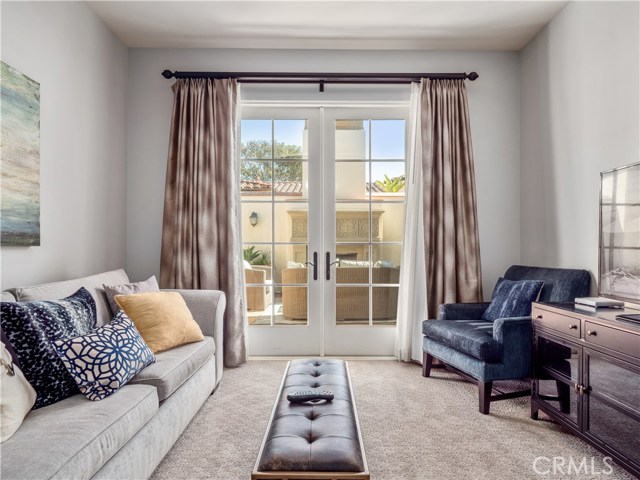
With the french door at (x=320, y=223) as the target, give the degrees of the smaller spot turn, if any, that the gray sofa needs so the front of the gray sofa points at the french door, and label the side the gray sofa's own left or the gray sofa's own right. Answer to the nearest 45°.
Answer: approximately 90° to the gray sofa's own left

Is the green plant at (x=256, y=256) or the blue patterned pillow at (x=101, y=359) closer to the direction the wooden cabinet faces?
the blue patterned pillow

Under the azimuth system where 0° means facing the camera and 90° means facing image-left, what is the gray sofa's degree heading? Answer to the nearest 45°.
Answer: approximately 315°

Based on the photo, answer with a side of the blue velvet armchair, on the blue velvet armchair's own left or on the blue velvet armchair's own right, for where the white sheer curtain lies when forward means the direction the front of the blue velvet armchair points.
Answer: on the blue velvet armchair's own right

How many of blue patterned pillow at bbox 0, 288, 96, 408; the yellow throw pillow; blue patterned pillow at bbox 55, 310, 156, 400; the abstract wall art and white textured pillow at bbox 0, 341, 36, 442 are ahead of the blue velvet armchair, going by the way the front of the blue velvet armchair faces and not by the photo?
5

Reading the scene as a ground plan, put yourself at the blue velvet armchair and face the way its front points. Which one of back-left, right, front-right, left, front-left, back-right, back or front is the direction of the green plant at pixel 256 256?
front-right

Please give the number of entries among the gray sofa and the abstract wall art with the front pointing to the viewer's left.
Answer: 0

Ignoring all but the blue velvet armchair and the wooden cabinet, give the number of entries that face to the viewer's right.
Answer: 0

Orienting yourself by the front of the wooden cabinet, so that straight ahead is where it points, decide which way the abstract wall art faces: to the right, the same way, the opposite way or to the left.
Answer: the opposite way

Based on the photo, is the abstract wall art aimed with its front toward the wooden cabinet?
yes

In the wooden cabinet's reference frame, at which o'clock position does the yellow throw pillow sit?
The yellow throw pillow is roughly at 1 o'clock from the wooden cabinet.

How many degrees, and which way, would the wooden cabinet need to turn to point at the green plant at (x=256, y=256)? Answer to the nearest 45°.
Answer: approximately 45° to its right

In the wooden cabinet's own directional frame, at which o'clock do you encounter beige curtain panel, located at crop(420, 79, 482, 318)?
The beige curtain panel is roughly at 3 o'clock from the wooden cabinet.

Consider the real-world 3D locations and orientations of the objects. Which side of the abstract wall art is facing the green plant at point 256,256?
left
